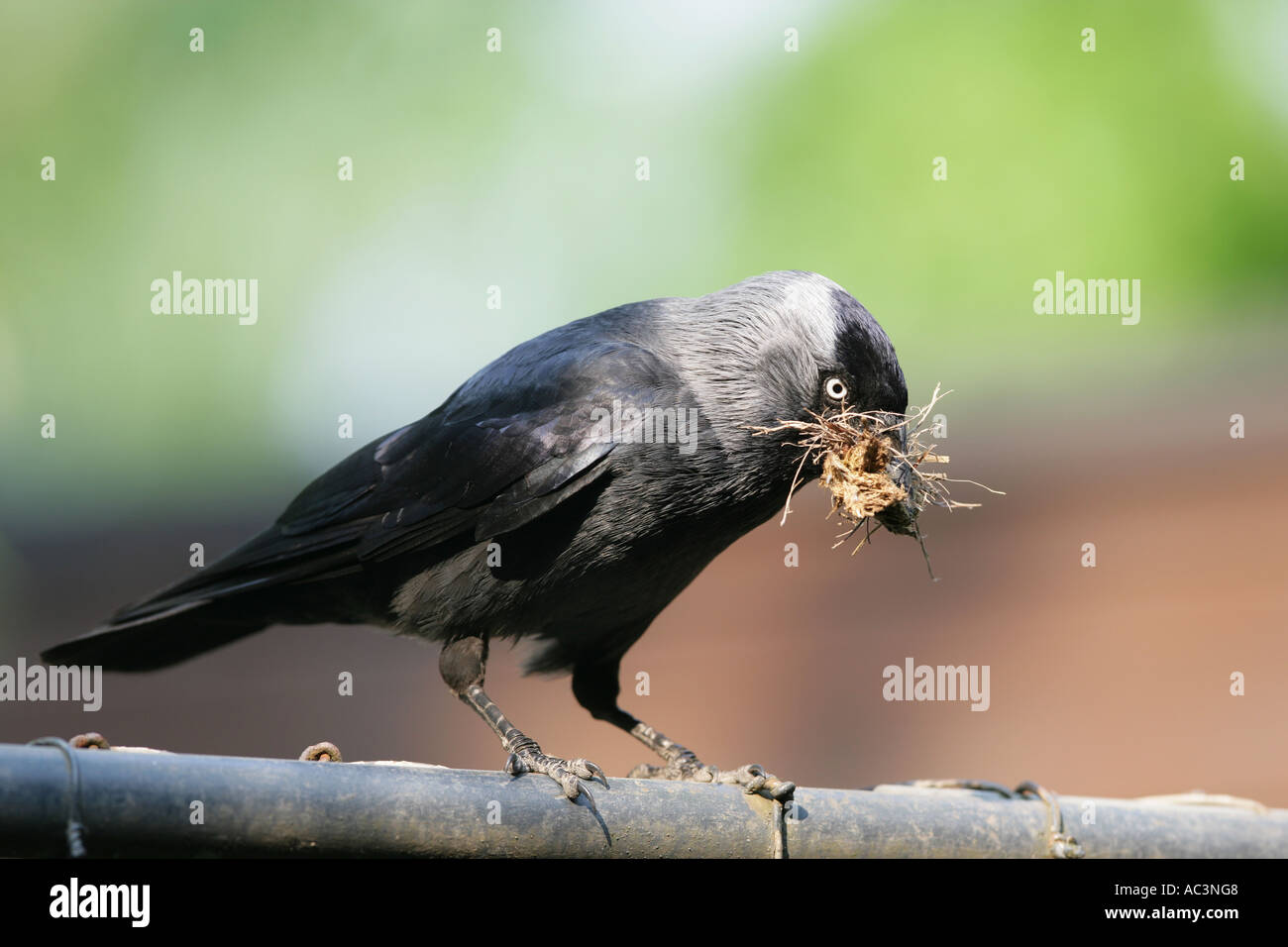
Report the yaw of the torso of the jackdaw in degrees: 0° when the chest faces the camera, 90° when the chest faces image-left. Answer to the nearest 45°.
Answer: approximately 270°
